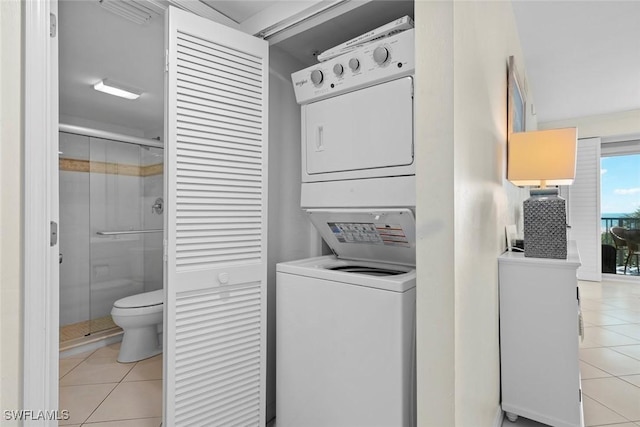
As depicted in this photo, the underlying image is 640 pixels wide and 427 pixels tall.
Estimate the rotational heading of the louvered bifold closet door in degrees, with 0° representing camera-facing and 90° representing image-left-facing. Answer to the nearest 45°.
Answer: approximately 315°

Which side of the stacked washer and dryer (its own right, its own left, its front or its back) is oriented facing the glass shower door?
right

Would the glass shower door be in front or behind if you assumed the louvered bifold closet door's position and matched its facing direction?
behind
